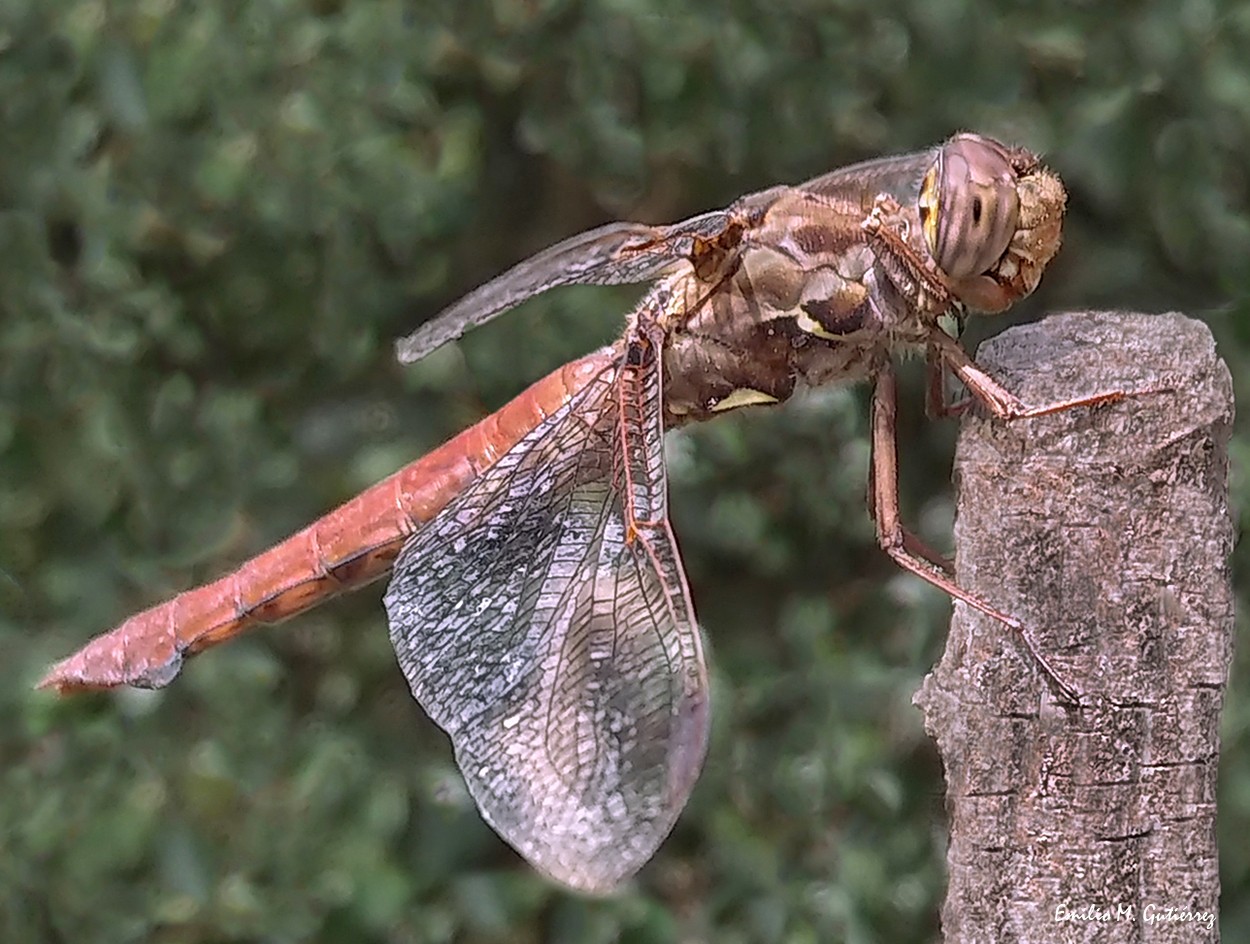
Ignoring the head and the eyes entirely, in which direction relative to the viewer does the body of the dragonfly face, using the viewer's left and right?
facing to the right of the viewer
